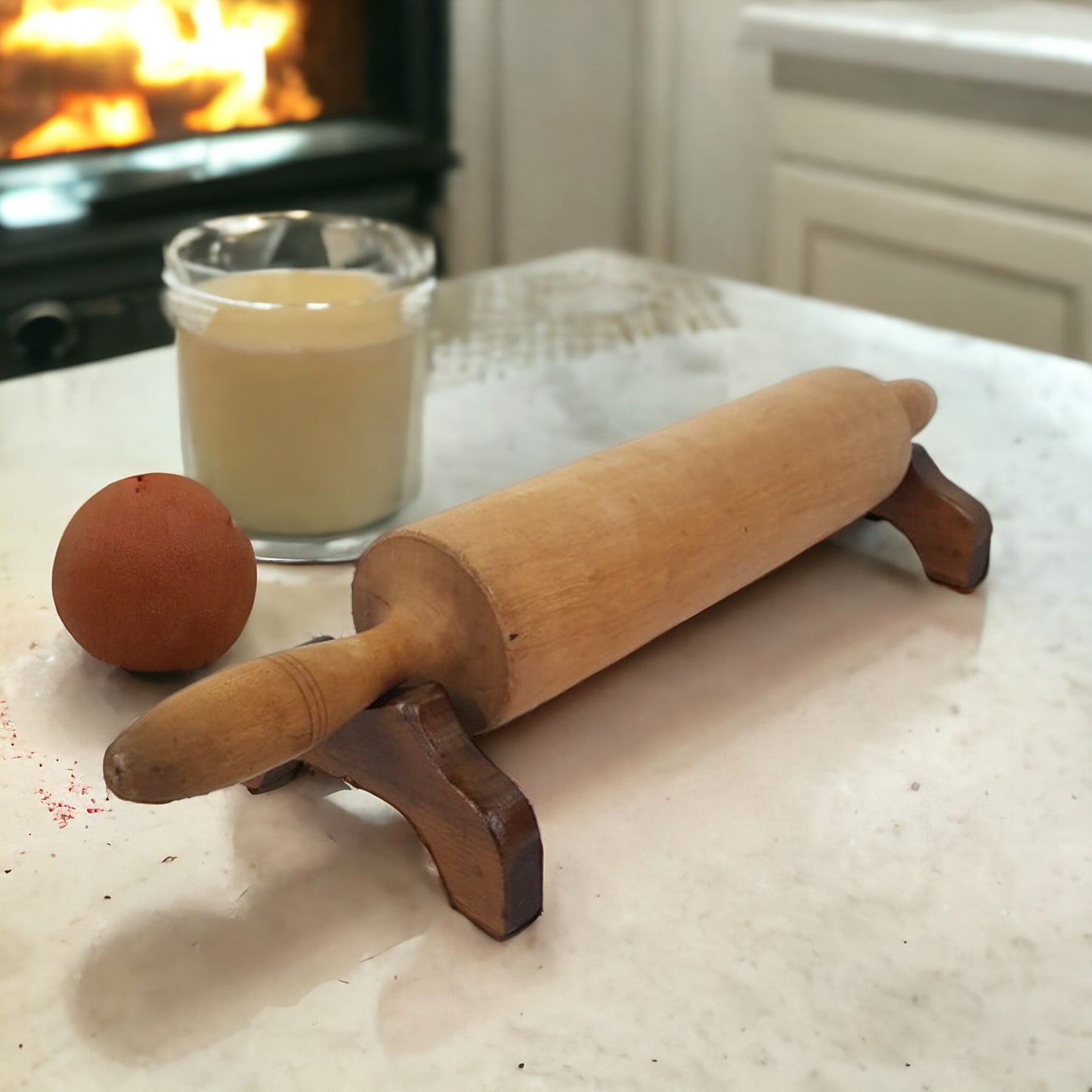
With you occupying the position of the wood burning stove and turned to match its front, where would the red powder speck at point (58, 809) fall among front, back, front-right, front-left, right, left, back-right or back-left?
front-right

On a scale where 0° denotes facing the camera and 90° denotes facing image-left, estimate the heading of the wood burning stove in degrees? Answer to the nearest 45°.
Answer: approximately 315°

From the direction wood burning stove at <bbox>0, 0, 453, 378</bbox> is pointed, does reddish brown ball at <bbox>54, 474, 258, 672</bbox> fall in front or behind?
in front

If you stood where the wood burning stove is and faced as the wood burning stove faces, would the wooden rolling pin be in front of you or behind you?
in front
